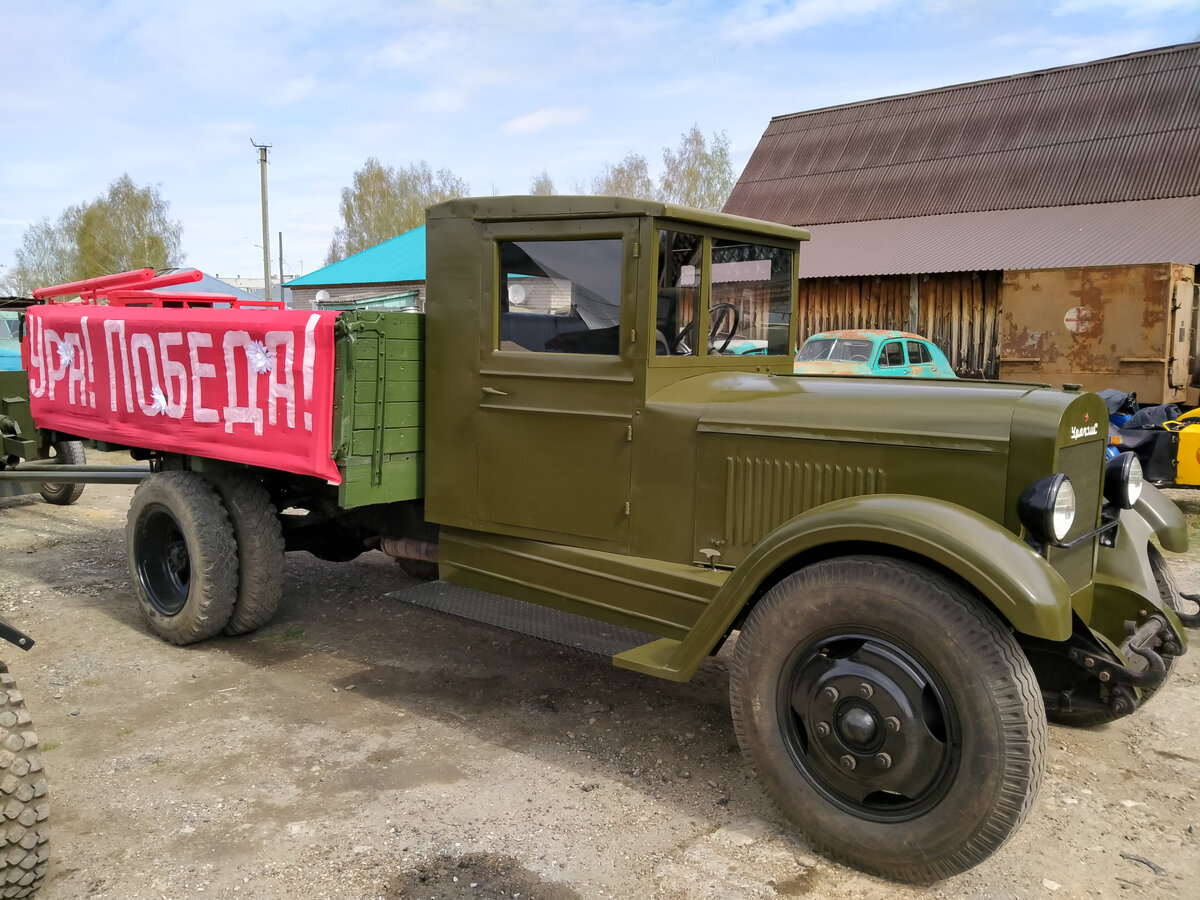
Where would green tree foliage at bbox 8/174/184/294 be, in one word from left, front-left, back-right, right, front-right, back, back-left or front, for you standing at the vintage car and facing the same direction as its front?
right

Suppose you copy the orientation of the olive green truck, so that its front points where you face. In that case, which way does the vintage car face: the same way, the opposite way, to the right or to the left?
to the right

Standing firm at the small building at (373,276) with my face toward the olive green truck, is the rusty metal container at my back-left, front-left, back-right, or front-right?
front-left

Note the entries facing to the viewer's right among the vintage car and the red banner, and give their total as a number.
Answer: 0

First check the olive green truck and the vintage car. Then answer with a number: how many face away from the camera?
0

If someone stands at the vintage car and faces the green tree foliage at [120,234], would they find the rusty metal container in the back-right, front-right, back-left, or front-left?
back-right

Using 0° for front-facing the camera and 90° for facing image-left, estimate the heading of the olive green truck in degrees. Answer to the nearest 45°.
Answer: approximately 315°

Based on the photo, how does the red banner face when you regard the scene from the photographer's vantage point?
facing the viewer and to the left of the viewer

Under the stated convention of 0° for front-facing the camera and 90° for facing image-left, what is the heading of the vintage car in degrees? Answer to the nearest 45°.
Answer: approximately 45°

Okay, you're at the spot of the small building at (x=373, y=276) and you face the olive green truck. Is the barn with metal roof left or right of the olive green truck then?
left

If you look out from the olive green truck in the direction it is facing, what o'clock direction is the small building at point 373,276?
The small building is roughly at 7 o'clock from the olive green truck.

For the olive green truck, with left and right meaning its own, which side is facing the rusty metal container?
left
